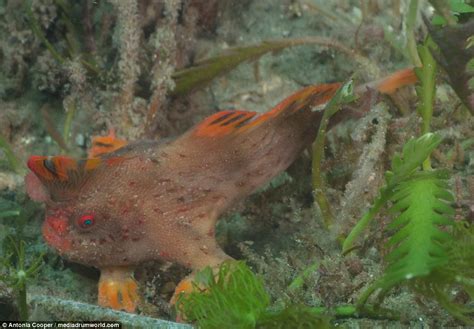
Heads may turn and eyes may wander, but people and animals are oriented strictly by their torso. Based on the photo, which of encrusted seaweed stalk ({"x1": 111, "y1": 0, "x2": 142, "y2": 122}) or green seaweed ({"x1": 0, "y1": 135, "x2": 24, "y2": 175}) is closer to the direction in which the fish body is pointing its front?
the green seaweed

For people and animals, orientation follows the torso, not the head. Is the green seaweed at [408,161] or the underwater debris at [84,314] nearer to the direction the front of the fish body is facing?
the underwater debris

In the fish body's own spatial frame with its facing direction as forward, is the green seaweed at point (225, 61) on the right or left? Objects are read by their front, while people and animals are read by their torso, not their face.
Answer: on its right

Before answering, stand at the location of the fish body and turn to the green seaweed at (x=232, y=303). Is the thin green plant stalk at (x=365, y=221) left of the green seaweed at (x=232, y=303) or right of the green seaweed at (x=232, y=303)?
left

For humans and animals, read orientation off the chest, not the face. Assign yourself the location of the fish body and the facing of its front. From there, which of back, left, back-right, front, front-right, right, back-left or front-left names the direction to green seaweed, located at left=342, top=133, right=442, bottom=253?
back-left

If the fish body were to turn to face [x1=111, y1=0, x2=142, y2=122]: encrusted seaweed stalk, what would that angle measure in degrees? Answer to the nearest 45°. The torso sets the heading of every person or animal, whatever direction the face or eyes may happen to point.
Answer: approximately 90° to its right

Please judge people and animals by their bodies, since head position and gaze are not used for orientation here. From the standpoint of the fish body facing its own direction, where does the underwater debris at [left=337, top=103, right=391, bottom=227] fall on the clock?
The underwater debris is roughly at 6 o'clock from the fish body.

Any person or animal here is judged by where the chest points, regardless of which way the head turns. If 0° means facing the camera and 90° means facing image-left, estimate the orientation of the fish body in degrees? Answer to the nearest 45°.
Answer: approximately 90°

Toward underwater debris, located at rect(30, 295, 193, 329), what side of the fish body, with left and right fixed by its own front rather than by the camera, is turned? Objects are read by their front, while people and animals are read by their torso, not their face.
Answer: front

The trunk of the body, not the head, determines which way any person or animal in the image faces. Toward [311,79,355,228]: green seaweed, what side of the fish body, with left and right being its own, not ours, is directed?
back

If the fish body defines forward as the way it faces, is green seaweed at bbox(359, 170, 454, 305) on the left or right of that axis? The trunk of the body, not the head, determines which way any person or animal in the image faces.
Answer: on its left

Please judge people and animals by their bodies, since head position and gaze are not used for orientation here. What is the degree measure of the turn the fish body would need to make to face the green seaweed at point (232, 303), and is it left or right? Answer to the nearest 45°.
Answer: approximately 90° to its left
